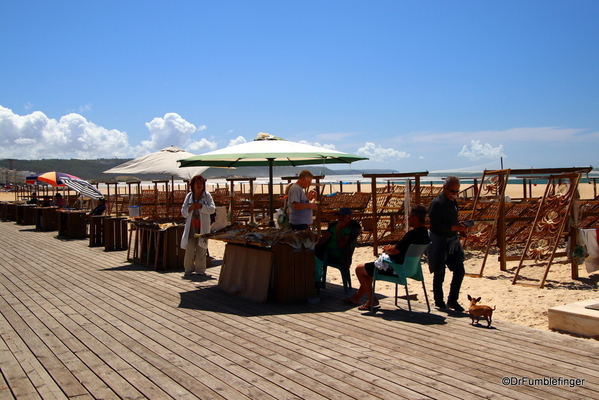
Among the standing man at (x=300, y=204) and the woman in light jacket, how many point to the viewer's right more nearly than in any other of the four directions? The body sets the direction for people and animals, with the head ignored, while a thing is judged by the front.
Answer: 1

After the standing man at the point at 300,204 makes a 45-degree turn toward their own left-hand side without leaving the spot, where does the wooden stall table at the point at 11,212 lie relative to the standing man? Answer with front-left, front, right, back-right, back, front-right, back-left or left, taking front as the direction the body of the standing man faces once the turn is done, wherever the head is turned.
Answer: left

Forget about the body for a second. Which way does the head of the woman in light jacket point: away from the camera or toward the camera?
toward the camera

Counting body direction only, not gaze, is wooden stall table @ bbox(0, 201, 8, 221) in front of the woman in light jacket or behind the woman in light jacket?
behind

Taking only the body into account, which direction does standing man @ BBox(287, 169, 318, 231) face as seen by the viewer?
to the viewer's right

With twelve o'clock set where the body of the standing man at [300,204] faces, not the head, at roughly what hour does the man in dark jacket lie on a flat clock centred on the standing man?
The man in dark jacket is roughly at 1 o'clock from the standing man.

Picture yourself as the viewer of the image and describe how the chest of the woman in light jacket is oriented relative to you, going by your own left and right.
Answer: facing the viewer

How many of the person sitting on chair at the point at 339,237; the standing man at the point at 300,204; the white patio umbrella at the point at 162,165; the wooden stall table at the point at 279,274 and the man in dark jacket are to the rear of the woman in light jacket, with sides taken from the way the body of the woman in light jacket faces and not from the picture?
1

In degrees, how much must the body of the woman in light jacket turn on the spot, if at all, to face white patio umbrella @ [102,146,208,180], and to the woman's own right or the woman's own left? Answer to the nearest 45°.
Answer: approximately 180°
